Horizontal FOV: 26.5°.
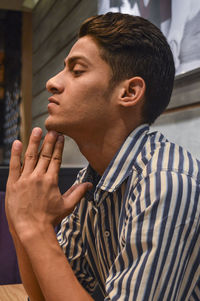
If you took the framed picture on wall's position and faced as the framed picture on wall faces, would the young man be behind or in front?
in front

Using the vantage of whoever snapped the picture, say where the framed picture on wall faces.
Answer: facing the viewer and to the left of the viewer

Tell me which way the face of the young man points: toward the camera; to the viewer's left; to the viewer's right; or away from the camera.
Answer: to the viewer's left
